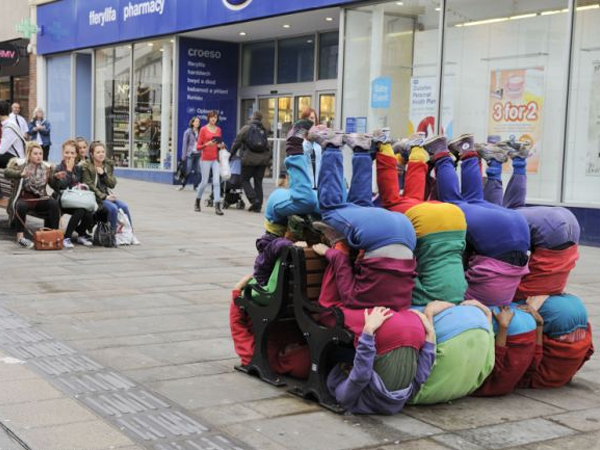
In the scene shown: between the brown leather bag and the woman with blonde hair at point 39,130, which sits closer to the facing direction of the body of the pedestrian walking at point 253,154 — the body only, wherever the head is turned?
the woman with blonde hair

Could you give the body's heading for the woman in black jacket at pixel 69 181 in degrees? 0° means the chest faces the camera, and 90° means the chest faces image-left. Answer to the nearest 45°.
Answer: approximately 315°

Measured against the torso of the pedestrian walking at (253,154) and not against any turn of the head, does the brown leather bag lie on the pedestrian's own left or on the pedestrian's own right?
on the pedestrian's own left

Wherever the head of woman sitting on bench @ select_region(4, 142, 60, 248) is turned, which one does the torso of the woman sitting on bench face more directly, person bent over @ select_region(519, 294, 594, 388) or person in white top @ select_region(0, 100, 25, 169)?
the person bent over

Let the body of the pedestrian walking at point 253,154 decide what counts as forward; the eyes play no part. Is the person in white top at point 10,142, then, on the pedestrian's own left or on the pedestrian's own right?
on the pedestrian's own left

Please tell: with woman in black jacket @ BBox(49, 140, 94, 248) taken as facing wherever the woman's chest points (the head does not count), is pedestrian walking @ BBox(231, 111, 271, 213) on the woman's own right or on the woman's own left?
on the woman's own left

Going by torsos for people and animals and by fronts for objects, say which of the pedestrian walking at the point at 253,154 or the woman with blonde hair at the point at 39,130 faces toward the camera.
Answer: the woman with blonde hair

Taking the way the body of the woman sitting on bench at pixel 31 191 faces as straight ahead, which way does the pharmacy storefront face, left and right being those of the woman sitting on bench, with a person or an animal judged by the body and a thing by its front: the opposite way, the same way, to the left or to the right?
to the right

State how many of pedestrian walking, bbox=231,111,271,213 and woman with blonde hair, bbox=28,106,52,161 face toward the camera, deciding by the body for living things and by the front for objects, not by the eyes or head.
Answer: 1

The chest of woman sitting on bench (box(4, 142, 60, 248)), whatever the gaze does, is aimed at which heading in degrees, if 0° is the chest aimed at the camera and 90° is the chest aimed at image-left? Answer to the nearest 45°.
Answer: approximately 315°

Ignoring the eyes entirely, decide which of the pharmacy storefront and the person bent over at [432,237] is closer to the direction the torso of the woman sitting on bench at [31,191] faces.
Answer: the person bent over

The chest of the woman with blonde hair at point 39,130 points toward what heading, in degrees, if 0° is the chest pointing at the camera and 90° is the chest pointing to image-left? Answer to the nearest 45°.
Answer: approximately 0°

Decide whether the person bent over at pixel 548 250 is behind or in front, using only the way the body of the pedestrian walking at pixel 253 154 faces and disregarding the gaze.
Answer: behind

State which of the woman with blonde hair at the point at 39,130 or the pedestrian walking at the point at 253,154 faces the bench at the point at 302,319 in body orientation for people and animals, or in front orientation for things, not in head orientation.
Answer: the woman with blonde hair

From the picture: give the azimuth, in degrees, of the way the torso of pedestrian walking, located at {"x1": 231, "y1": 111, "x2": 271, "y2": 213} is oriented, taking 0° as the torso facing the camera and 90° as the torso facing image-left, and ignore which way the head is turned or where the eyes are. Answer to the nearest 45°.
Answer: approximately 135°
